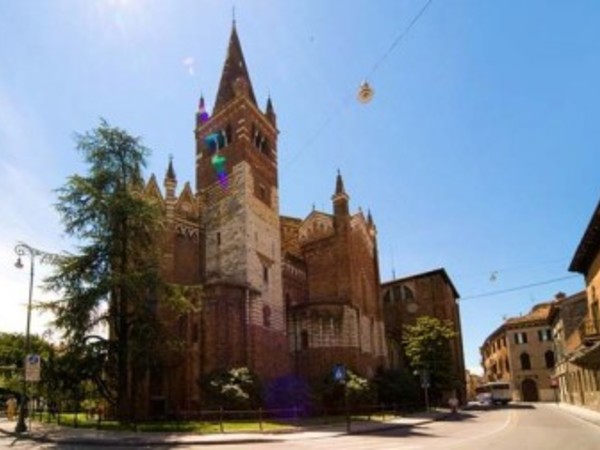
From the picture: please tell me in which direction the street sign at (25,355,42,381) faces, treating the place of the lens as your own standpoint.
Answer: facing the viewer

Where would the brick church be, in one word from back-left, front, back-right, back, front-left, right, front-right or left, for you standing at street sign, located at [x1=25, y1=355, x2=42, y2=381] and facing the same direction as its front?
back-left

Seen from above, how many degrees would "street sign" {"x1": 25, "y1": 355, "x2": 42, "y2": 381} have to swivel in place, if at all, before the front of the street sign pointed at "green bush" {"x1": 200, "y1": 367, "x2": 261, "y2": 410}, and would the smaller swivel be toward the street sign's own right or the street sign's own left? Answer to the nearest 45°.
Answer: approximately 135° to the street sign's own left

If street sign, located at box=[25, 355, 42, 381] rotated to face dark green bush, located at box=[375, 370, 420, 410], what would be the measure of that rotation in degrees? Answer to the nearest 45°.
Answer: approximately 135° to its left

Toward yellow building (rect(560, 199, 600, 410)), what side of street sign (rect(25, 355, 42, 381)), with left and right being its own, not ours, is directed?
left

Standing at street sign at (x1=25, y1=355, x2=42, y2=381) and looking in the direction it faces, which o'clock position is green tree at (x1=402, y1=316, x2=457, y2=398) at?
The green tree is roughly at 8 o'clock from the street sign.
